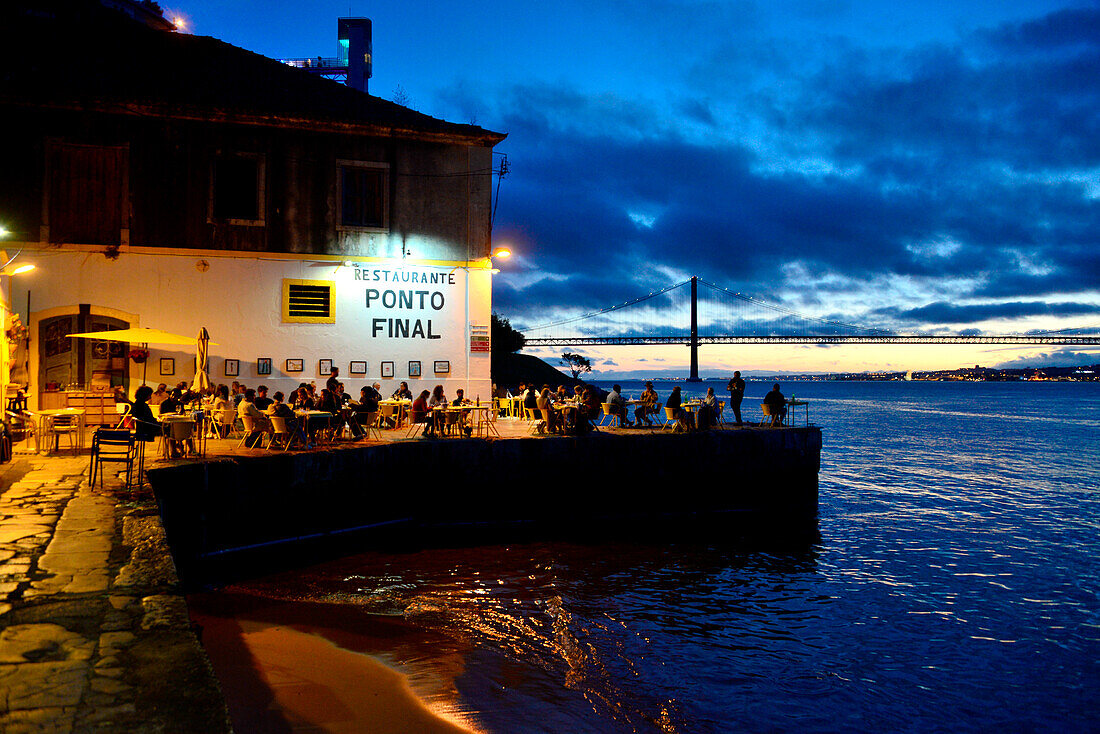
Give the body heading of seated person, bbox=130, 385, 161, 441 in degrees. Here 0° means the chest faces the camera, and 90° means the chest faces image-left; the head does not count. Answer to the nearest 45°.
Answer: approximately 270°

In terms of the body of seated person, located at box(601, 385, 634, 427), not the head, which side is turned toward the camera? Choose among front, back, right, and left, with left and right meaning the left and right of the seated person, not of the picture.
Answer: right

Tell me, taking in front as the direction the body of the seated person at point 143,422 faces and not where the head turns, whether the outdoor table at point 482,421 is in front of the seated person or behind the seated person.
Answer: in front
